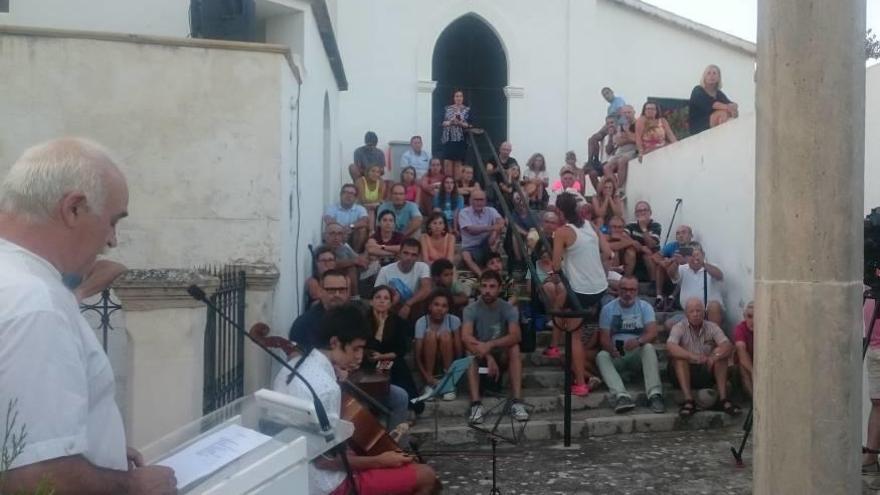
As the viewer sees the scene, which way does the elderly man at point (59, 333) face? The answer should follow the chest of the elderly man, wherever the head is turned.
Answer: to the viewer's right

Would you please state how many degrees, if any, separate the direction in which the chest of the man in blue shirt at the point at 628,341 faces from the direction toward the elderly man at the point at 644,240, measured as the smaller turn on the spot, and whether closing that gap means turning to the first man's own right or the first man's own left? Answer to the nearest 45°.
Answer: approximately 180°

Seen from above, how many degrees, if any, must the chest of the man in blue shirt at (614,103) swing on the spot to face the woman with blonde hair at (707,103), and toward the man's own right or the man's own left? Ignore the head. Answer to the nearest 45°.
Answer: approximately 90° to the man's own left

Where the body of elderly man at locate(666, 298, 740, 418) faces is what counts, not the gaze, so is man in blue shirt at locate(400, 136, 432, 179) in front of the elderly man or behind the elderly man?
behind

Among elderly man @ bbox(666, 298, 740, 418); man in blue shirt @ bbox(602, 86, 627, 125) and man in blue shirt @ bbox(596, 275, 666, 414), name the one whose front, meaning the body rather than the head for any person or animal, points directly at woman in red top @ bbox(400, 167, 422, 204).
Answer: man in blue shirt @ bbox(602, 86, 627, 125)

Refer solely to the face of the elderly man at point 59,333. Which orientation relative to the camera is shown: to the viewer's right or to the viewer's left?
to the viewer's right

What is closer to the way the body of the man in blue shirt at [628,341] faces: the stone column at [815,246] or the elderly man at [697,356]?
the stone column

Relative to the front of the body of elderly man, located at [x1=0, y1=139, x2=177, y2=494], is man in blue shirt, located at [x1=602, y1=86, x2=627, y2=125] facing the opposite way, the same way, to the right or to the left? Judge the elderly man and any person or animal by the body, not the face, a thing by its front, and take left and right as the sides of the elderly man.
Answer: the opposite way

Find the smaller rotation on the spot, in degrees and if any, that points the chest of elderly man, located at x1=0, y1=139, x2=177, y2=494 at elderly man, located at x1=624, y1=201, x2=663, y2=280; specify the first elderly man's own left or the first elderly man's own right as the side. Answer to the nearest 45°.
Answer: approximately 45° to the first elderly man's own left
